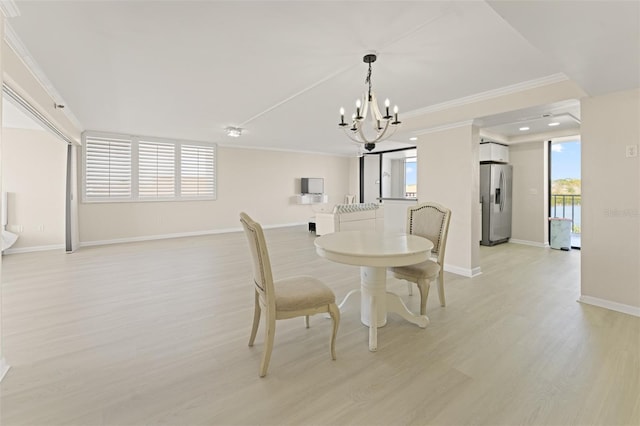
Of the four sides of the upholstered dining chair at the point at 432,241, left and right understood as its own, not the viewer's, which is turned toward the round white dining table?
front

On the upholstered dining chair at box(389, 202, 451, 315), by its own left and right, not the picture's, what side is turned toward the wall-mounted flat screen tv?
right

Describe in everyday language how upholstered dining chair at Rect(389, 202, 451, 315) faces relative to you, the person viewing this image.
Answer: facing the viewer and to the left of the viewer

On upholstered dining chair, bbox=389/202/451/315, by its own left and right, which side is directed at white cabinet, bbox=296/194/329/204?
right

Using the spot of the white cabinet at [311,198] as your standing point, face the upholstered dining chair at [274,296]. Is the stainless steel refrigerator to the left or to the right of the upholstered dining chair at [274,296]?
left

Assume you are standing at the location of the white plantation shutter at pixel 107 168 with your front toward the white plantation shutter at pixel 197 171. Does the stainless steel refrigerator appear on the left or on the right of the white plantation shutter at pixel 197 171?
right

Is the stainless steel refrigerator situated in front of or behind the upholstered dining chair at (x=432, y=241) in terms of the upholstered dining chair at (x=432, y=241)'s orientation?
behind

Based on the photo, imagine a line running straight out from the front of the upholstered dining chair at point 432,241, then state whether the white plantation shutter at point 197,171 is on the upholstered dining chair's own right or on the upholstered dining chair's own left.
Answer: on the upholstered dining chair's own right
